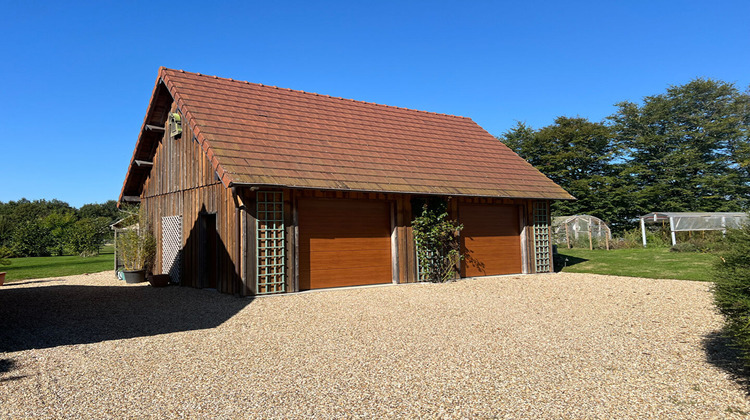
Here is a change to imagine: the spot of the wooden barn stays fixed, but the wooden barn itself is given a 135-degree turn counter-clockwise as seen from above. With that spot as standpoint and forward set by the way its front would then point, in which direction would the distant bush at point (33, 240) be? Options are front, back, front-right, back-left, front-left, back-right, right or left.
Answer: front-left

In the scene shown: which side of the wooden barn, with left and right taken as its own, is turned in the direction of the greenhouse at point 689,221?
left

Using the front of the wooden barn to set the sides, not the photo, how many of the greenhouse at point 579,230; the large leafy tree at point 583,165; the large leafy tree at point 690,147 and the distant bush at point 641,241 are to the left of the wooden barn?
4

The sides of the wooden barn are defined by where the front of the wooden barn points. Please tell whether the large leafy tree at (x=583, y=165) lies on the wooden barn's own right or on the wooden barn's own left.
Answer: on the wooden barn's own left

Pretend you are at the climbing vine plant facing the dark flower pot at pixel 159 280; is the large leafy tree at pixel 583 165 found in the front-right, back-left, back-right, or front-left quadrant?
back-right

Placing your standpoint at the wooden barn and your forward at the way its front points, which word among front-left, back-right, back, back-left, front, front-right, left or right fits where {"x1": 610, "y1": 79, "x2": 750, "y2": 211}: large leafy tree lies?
left

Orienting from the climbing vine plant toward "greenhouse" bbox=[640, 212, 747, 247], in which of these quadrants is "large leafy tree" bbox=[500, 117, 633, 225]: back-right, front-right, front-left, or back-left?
front-left

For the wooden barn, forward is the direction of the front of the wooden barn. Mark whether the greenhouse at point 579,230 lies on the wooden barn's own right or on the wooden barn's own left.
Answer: on the wooden barn's own left

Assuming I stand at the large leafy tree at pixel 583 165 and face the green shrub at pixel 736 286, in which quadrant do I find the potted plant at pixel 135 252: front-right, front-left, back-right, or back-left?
front-right

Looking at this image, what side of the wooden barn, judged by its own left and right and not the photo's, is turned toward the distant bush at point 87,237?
back

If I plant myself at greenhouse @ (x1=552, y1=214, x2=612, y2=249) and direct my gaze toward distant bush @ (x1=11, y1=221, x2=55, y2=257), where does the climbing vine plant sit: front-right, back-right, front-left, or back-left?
front-left

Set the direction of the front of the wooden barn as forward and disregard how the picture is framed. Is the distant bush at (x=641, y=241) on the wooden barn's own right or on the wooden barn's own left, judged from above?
on the wooden barn's own left
